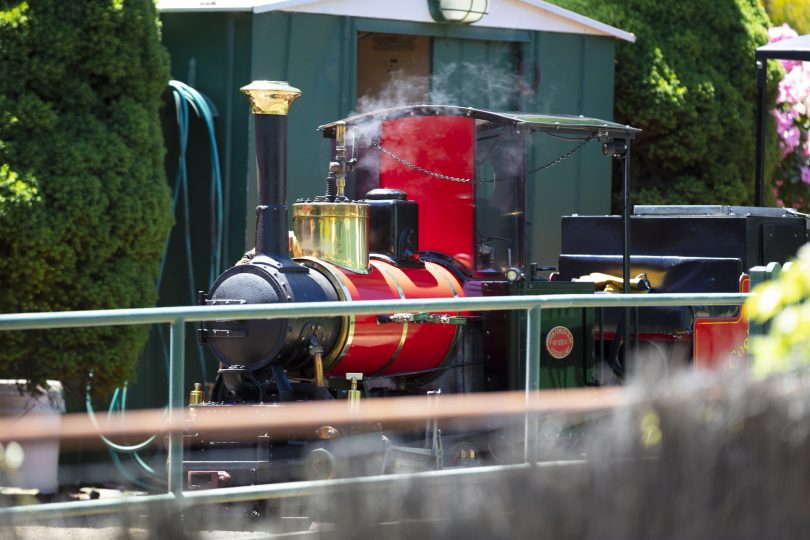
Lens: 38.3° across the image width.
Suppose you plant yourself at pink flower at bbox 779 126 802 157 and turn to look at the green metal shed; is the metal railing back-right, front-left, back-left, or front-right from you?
front-left

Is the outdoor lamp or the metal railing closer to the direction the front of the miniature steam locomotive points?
the metal railing

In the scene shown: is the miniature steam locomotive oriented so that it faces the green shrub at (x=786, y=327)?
no

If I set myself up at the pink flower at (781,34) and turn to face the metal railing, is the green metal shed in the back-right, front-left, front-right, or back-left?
front-right

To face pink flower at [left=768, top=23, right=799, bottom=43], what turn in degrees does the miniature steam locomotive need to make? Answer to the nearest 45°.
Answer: approximately 180°

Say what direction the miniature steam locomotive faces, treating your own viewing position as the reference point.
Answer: facing the viewer and to the left of the viewer

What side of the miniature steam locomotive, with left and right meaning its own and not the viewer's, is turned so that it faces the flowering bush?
back

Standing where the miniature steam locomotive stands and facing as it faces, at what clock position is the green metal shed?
The green metal shed is roughly at 4 o'clock from the miniature steam locomotive.

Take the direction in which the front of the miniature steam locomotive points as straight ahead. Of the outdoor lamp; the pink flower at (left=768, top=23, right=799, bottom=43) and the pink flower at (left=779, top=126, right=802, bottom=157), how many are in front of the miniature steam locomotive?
0

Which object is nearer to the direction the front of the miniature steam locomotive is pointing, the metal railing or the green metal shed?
the metal railing

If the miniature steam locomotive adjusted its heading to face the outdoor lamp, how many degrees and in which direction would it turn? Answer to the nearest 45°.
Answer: approximately 135° to its right

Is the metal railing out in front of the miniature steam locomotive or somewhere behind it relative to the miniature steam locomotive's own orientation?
in front

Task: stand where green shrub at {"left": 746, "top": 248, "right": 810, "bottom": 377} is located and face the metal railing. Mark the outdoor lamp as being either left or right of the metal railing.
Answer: right
